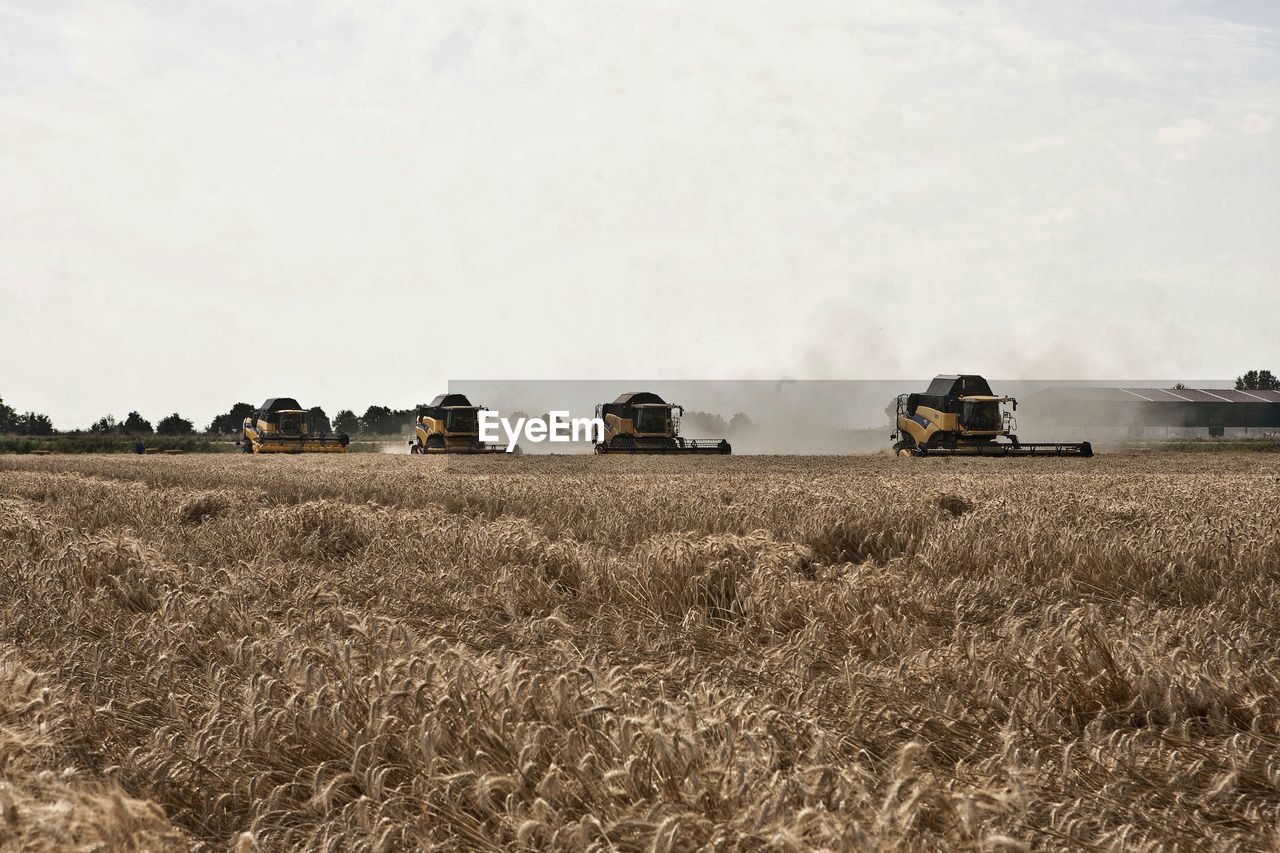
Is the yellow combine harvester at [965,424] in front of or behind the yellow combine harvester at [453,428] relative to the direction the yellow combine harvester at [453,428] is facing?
in front

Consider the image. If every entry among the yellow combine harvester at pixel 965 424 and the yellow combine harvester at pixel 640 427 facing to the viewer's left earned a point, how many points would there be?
0

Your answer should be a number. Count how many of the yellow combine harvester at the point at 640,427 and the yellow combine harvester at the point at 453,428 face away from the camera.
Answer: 0

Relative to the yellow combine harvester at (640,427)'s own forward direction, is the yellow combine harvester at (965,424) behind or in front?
in front

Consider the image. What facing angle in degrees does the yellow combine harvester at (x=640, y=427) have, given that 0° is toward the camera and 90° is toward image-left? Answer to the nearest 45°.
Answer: approximately 315°

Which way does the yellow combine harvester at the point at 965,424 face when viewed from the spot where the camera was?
facing the viewer and to the right of the viewer
